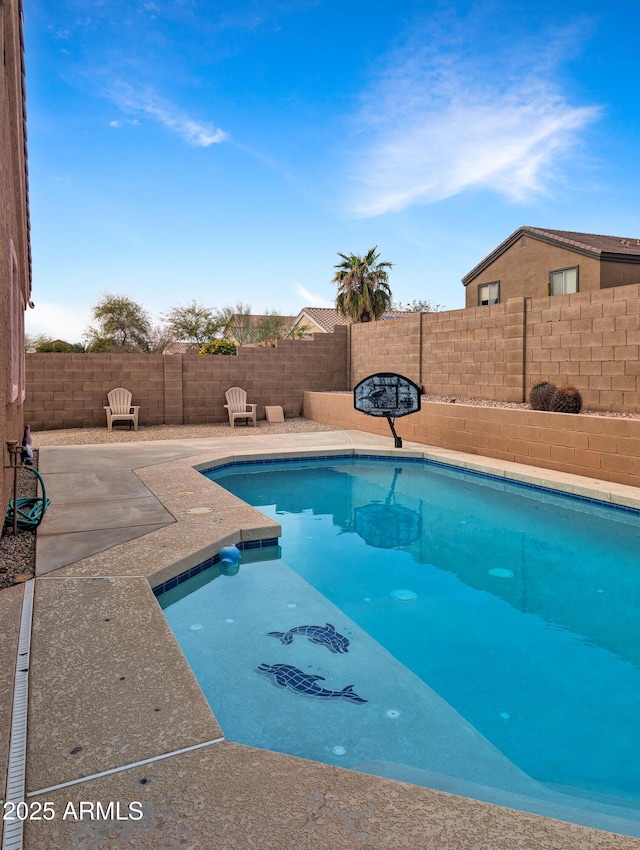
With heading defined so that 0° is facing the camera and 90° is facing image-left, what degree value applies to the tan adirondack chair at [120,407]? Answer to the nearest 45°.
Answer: approximately 0°

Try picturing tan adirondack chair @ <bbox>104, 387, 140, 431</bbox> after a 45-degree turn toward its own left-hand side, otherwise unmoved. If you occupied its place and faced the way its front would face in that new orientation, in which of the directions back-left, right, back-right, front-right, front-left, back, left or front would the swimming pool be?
front-right

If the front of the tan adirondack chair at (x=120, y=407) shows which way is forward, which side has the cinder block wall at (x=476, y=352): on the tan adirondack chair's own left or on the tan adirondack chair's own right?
on the tan adirondack chair's own left

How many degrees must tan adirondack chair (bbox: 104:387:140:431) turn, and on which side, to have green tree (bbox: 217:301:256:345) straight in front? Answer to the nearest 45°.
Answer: approximately 180°

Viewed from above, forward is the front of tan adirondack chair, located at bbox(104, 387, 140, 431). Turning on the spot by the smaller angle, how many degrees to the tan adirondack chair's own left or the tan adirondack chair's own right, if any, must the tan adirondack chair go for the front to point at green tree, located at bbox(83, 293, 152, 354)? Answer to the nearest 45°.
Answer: approximately 180°

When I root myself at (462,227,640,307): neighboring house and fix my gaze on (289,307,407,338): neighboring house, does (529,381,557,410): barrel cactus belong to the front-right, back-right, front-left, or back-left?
back-left

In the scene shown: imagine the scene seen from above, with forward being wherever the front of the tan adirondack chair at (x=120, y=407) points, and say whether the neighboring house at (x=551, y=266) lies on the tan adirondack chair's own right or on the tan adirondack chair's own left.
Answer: on the tan adirondack chair's own left

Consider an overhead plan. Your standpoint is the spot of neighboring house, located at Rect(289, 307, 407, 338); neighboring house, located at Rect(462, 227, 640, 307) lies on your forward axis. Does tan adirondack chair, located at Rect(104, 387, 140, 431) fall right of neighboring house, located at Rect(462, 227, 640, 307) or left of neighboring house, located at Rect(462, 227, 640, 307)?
right

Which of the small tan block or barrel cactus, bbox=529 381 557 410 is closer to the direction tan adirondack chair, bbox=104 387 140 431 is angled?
the barrel cactus

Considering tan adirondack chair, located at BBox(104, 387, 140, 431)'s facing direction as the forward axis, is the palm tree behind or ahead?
behind

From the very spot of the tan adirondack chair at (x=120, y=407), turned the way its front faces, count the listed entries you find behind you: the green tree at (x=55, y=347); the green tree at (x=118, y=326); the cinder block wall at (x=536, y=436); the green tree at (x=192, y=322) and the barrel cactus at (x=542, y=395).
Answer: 3

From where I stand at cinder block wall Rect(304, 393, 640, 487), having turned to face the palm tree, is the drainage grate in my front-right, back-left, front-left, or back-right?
back-left

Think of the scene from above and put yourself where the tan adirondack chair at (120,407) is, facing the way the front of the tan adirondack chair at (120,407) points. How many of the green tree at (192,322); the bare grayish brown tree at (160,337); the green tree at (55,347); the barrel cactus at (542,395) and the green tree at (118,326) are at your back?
4

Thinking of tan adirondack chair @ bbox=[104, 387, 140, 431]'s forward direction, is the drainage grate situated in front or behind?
in front

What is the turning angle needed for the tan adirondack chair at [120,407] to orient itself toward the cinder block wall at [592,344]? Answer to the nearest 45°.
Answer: approximately 45° to its left

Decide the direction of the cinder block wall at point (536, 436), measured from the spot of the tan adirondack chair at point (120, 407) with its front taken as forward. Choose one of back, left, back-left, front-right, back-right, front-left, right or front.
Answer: front-left

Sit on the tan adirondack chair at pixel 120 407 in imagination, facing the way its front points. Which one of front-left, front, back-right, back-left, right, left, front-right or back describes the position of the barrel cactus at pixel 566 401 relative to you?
front-left

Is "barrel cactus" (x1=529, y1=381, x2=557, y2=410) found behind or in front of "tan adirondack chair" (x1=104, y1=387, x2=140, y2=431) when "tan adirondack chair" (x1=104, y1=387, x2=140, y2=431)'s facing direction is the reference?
in front

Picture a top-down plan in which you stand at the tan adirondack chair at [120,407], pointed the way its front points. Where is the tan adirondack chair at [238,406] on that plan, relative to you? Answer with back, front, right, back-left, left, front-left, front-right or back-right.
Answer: left
